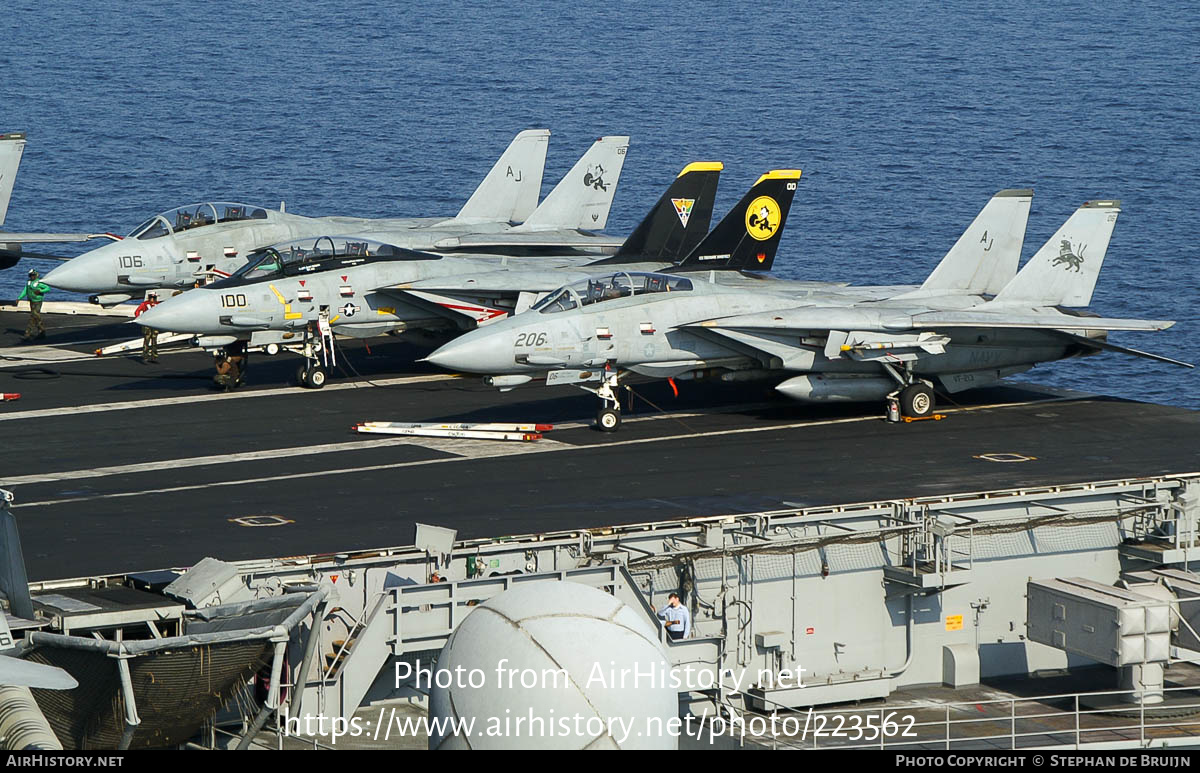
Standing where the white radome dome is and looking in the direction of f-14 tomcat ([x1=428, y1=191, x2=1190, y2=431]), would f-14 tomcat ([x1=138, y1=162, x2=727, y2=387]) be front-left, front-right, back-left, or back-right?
front-left

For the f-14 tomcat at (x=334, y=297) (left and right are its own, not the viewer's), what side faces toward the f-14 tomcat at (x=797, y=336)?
back

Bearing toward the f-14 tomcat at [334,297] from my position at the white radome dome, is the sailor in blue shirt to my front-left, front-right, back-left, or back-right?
front-right

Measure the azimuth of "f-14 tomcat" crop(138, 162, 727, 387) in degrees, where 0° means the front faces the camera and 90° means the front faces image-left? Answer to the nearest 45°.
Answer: approximately 90°

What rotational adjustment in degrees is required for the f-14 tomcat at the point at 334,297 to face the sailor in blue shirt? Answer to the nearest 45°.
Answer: approximately 90° to its left

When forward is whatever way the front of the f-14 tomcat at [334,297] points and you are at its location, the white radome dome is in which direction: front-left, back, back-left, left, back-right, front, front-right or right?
left
